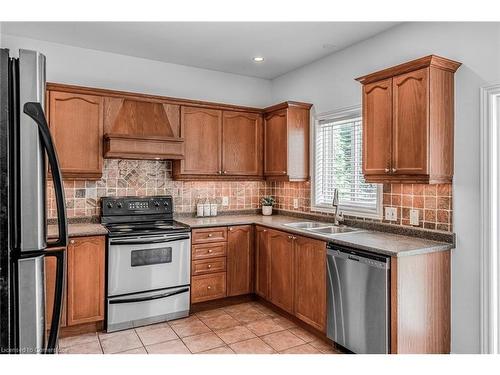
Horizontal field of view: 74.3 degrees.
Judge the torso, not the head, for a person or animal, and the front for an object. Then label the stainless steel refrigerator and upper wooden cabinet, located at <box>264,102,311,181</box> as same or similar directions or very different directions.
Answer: very different directions

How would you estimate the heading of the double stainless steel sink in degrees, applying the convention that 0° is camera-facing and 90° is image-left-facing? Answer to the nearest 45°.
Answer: approximately 45°

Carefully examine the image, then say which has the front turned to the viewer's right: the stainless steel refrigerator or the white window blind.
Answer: the stainless steel refrigerator

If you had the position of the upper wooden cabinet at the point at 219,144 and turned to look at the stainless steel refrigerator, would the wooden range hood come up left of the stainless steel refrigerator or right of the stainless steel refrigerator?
right

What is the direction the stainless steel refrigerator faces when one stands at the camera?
facing to the right of the viewer

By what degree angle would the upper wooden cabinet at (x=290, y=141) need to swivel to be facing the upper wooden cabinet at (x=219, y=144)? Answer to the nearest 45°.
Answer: approximately 45° to its right
